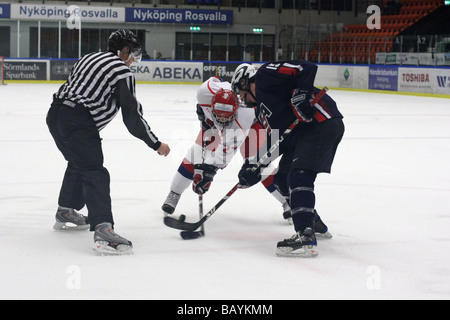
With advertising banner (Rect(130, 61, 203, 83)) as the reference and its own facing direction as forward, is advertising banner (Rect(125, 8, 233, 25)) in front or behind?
behind

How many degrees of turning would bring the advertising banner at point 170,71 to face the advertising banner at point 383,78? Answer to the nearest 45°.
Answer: approximately 45° to its left

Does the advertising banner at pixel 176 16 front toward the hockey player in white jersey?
yes

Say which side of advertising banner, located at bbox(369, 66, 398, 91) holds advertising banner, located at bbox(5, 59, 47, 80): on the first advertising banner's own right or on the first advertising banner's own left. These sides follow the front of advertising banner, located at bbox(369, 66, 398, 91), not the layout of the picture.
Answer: on the first advertising banner's own right

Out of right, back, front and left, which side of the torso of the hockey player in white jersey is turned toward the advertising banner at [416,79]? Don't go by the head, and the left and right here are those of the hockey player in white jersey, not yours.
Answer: back

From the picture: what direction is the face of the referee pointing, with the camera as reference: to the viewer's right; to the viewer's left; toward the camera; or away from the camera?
to the viewer's right

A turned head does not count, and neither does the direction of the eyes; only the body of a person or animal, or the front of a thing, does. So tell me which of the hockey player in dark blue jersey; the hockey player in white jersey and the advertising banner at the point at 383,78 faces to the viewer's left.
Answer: the hockey player in dark blue jersey

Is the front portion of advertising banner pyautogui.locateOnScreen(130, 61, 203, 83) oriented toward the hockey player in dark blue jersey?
yes

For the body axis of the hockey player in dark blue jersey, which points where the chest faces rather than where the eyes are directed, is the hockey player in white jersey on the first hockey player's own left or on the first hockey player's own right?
on the first hockey player's own right
